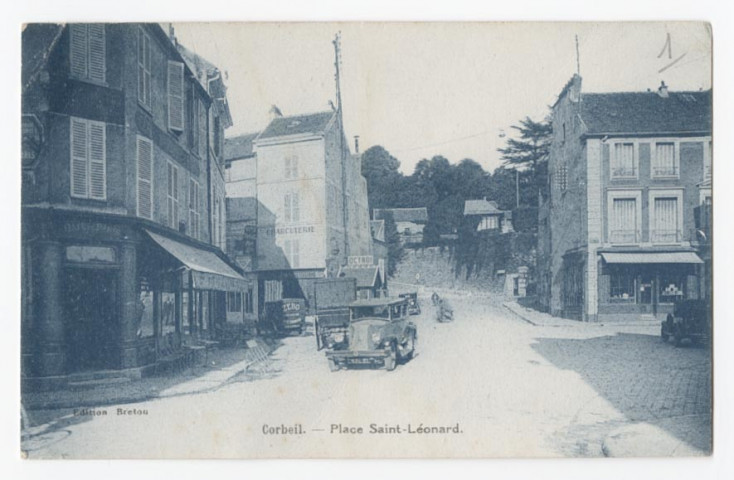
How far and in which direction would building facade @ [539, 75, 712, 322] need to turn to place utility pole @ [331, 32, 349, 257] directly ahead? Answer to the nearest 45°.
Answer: approximately 45° to its right

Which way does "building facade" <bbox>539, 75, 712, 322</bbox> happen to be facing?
toward the camera
